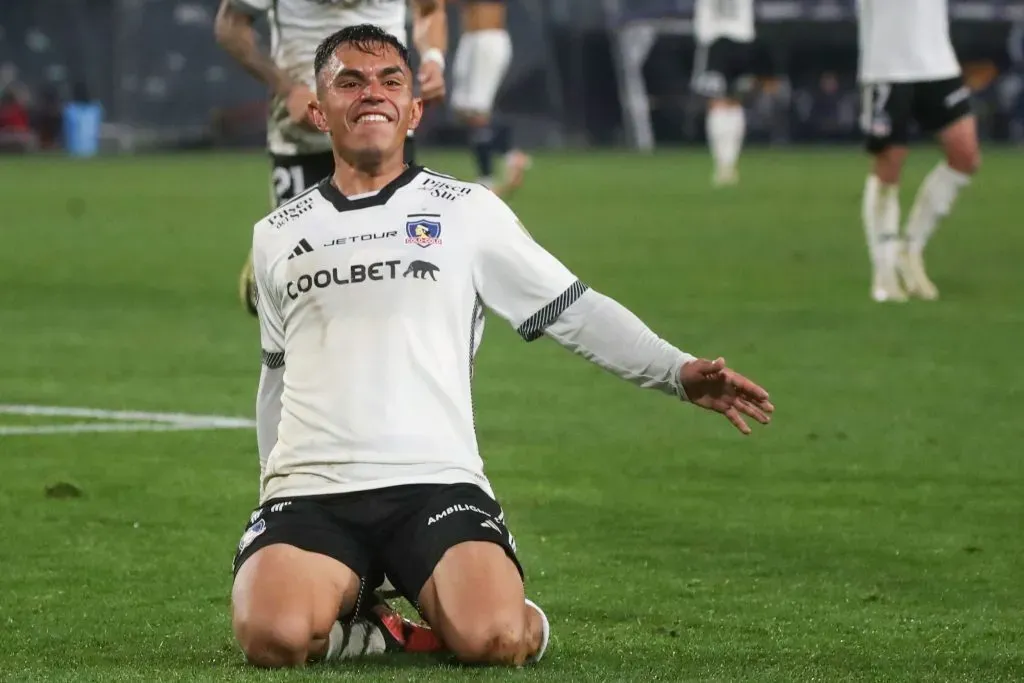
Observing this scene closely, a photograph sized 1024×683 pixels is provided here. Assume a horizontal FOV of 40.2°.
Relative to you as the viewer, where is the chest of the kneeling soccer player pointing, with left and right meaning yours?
facing the viewer

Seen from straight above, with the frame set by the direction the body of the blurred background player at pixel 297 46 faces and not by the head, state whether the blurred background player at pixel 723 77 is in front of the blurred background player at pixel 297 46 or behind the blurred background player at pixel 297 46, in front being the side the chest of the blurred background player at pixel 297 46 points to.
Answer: behind

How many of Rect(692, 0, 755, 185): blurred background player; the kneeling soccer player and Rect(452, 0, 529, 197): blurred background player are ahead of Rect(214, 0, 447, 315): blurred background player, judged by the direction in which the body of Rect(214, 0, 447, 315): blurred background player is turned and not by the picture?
1

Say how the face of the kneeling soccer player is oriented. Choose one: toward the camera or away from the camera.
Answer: toward the camera

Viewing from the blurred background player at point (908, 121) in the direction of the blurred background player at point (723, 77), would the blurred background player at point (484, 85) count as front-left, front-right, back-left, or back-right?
front-left

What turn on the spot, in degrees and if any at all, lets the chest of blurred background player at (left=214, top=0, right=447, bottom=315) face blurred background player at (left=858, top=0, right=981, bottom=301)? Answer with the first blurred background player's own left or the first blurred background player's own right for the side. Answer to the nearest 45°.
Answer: approximately 135° to the first blurred background player's own left

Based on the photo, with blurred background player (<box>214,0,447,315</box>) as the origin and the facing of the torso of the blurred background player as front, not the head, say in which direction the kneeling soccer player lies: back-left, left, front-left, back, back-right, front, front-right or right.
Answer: front

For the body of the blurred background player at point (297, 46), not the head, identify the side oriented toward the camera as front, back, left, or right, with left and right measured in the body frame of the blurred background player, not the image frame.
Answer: front

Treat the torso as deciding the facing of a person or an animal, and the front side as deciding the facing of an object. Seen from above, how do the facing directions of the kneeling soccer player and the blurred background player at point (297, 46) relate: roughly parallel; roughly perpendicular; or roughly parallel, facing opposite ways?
roughly parallel
